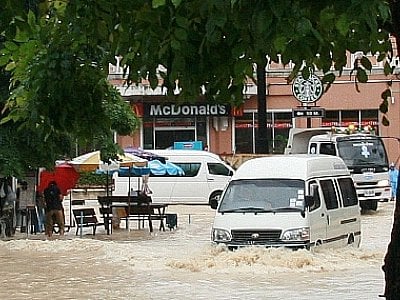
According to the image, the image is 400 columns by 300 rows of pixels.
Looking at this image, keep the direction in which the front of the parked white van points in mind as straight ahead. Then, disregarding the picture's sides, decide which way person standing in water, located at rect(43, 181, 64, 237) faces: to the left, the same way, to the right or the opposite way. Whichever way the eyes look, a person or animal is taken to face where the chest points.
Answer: to the left

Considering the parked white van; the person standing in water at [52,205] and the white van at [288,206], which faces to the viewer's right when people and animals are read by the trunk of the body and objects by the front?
the parked white van

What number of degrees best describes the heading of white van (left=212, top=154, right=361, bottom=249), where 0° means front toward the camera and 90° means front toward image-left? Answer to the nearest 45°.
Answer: approximately 45°

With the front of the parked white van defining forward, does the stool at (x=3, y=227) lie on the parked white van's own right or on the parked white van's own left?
on the parked white van's own right

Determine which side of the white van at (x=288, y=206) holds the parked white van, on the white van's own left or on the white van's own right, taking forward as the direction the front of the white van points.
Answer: on the white van's own right

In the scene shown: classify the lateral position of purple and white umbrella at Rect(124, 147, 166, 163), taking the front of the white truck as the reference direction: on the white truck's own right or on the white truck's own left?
on the white truck's own right

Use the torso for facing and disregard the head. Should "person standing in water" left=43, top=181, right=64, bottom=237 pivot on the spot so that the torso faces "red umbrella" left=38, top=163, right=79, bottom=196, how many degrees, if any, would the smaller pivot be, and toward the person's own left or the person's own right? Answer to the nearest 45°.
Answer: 0° — they already face it

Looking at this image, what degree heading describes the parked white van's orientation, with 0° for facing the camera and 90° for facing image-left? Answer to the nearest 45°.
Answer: approximately 270°

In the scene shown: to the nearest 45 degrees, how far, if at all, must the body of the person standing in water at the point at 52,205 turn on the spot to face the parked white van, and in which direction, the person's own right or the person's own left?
approximately 45° to the person's own right

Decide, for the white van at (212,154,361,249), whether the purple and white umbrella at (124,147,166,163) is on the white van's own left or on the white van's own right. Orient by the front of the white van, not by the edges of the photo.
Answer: on the white van's own right

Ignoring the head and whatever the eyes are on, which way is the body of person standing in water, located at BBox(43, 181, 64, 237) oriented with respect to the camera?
away from the camera

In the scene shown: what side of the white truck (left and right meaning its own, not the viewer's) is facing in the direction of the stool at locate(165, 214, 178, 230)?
right
